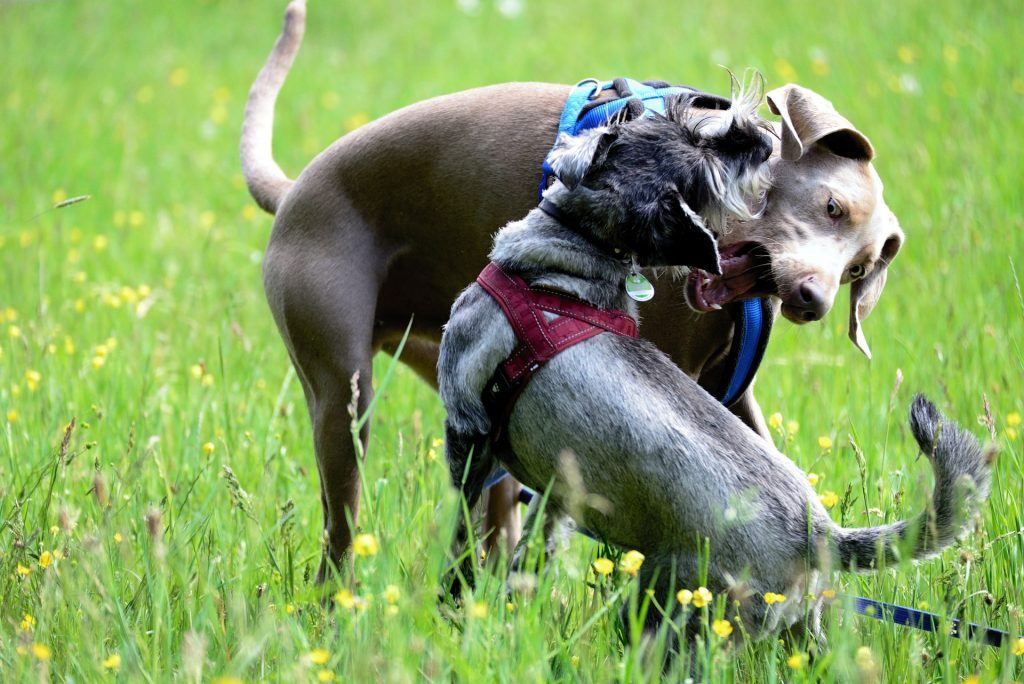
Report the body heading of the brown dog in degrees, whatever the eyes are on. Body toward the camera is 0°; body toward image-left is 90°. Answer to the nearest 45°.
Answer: approximately 270°

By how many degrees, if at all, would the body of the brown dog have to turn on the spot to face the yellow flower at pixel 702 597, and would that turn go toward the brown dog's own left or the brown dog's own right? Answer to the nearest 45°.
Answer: approximately 45° to the brown dog's own right

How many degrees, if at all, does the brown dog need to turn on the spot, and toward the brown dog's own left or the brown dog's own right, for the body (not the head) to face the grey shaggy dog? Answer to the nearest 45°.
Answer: approximately 45° to the brown dog's own right

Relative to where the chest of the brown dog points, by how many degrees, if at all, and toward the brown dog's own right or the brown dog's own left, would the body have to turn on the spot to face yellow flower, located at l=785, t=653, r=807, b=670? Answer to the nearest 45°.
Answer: approximately 45° to the brown dog's own right

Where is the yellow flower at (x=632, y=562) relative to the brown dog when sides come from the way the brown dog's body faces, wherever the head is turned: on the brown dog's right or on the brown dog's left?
on the brown dog's right
